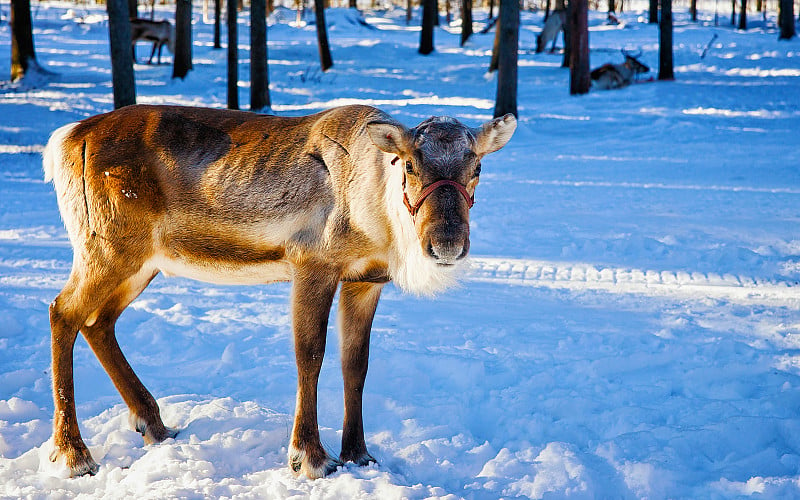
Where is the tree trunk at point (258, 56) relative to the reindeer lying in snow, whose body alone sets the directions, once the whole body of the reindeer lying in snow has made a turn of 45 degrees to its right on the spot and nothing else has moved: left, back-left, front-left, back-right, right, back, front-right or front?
right

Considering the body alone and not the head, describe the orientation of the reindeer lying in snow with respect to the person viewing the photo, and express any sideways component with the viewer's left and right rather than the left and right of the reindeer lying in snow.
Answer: facing to the right of the viewer
